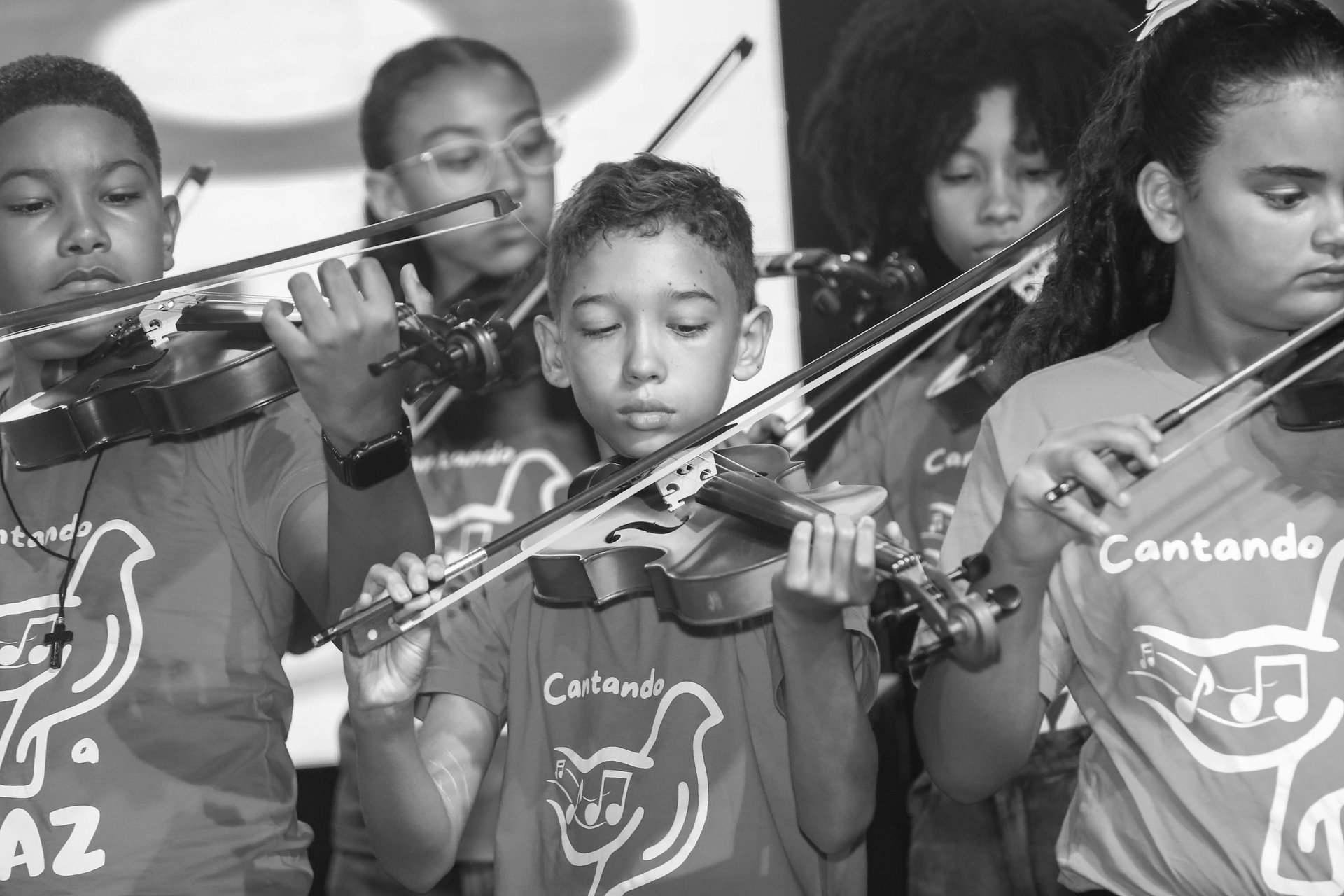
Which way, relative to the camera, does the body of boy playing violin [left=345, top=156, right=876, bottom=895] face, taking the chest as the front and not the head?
toward the camera

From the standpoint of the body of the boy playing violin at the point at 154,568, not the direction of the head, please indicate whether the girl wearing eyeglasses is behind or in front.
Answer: behind

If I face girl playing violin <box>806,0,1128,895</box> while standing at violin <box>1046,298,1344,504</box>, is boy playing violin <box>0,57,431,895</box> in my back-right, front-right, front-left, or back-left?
front-left

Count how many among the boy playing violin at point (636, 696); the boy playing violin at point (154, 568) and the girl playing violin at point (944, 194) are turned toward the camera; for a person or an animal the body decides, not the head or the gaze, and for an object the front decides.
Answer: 3

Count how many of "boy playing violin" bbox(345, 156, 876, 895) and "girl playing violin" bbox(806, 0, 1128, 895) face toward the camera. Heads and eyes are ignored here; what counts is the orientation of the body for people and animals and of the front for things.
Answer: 2

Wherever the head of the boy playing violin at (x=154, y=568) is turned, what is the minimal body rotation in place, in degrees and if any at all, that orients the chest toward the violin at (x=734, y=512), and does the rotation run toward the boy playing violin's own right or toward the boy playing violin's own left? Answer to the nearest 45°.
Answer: approximately 45° to the boy playing violin's own left

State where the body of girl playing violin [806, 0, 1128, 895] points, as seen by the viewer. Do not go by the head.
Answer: toward the camera

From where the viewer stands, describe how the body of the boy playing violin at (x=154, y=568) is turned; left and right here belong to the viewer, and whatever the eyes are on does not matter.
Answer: facing the viewer

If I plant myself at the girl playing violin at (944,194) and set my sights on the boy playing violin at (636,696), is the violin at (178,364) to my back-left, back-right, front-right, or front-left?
front-right
